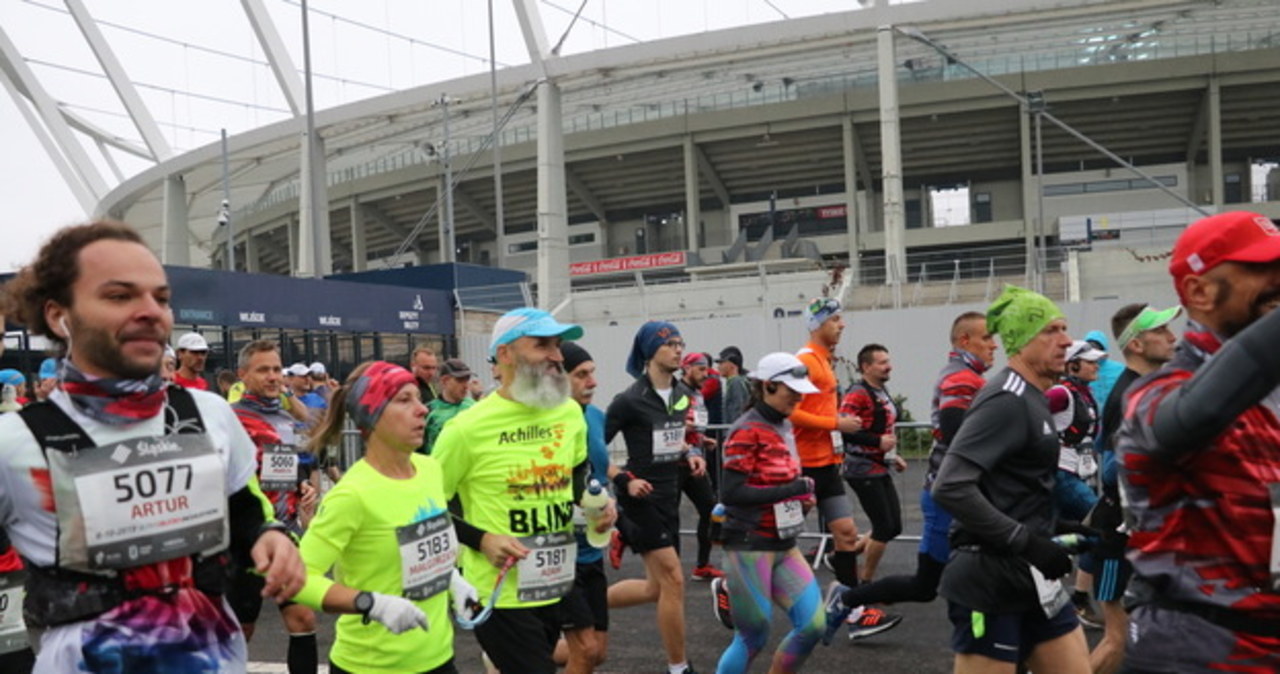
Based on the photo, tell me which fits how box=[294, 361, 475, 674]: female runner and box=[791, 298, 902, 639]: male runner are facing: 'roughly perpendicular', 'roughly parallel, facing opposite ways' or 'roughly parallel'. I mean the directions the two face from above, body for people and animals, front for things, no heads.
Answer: roughly parallel

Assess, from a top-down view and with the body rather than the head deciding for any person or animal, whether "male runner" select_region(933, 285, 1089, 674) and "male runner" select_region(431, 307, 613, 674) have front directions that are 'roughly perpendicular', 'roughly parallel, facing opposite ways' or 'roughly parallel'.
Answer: roughly parallel

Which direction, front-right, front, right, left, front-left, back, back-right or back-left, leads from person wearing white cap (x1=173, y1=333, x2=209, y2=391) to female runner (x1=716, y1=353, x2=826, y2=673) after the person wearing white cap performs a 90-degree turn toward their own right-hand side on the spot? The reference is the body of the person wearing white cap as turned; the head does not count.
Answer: left

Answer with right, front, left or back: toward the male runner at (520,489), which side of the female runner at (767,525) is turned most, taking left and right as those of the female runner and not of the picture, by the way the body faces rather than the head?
right

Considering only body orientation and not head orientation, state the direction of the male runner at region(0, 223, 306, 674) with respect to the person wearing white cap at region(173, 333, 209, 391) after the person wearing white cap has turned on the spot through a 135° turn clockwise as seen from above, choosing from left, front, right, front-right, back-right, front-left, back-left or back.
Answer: left

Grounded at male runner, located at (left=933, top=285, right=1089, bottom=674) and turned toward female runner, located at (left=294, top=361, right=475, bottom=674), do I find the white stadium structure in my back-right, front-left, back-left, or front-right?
back-right

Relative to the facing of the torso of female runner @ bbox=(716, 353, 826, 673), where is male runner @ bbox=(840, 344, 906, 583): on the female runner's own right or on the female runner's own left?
on the female runner's own left

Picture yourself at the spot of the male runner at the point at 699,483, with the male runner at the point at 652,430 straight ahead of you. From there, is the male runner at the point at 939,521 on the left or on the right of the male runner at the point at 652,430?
left

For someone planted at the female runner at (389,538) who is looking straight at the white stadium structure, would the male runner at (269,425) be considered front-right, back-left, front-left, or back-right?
front-left
